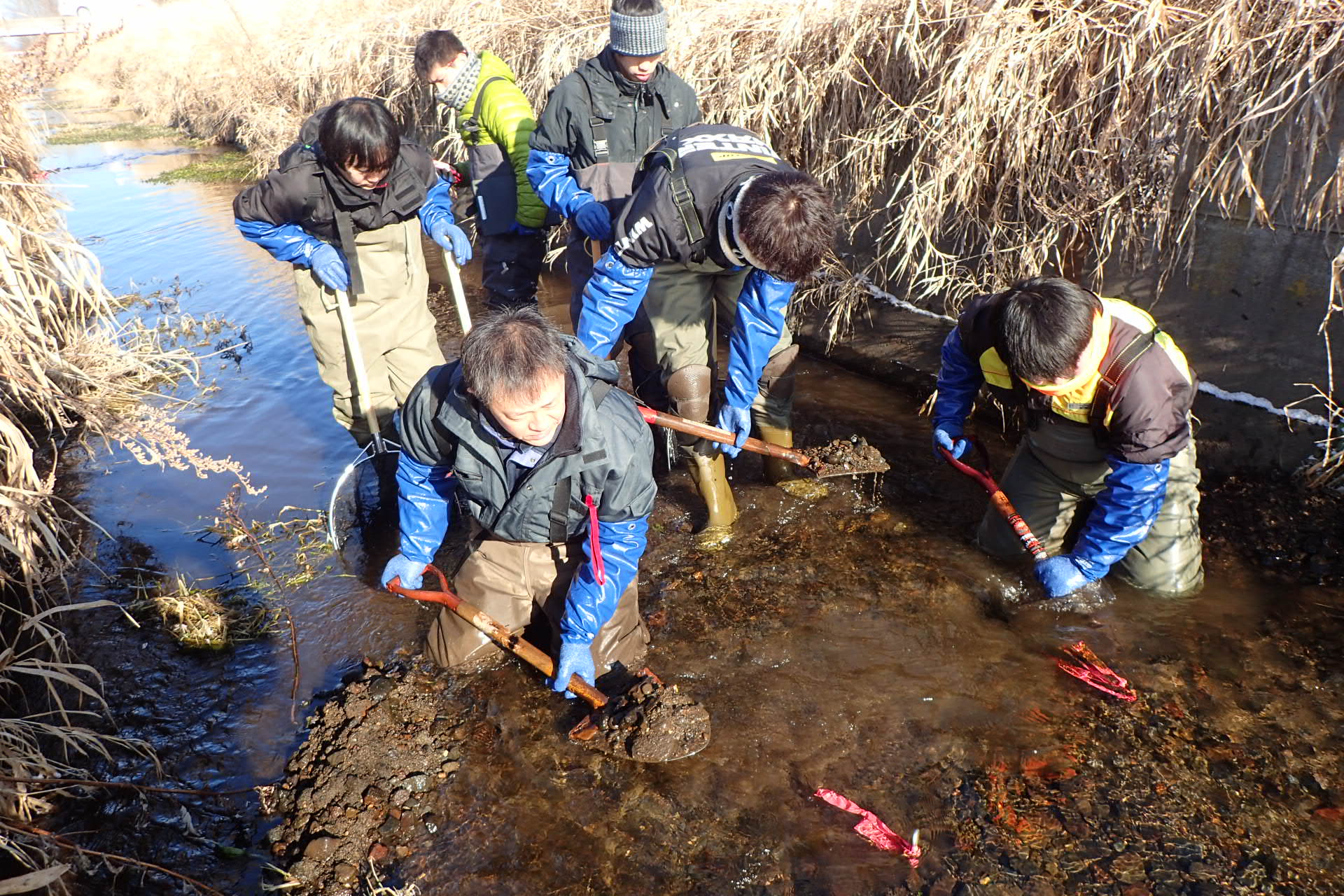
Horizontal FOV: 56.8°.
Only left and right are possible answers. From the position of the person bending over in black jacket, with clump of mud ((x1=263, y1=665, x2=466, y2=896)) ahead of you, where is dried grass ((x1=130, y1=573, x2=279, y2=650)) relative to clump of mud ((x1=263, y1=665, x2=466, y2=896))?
right

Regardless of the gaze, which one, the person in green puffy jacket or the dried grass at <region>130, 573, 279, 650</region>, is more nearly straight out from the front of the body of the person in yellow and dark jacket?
the dried grass

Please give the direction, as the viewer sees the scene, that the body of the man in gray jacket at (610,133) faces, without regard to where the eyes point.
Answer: toward the camera

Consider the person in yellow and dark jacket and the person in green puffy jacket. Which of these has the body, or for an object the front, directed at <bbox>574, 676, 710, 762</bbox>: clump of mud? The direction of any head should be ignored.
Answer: the person in yellow and dark jacket

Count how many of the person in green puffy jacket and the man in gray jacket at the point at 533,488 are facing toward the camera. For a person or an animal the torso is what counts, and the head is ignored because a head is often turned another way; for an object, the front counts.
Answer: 1

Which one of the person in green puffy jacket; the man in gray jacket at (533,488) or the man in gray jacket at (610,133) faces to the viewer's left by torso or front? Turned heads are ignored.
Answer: the person in green puffy jacket

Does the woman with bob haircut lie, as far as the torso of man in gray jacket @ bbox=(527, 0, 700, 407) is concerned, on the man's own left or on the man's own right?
on the man's own right

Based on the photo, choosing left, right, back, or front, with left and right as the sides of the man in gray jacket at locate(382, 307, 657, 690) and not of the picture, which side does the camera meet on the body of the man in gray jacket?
front

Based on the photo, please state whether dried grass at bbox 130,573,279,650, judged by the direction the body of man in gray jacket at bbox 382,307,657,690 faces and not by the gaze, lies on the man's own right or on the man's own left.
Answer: on the man's own right

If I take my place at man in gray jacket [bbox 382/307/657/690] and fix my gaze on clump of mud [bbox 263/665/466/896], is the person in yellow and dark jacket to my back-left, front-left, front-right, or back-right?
back-left

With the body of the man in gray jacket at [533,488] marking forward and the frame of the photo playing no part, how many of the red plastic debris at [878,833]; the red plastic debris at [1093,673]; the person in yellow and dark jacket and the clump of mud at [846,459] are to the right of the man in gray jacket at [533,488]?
0

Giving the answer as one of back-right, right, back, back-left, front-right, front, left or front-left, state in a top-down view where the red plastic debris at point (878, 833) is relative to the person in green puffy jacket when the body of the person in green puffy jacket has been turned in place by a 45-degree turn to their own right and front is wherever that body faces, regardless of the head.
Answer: back-left

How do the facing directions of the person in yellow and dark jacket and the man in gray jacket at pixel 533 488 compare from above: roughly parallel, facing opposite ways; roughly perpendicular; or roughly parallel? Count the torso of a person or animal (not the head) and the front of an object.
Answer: roughly perpendicular
